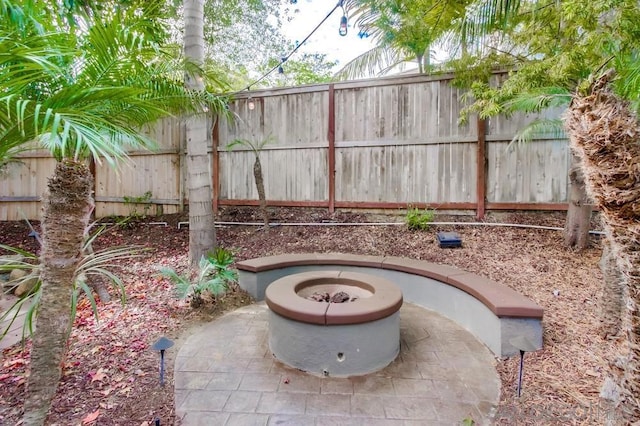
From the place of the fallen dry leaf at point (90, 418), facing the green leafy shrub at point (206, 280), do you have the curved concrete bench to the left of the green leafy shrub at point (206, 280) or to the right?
right

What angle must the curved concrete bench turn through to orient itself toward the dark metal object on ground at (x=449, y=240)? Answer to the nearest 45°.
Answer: approximately 135° to its right

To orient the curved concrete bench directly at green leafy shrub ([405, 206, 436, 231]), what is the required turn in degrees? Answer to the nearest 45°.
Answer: approximately 135° to its right

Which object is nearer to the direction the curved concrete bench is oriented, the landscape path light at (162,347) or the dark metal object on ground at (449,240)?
the landscape path light

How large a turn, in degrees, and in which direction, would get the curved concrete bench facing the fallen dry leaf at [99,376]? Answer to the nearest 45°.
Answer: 0° — it already faces it

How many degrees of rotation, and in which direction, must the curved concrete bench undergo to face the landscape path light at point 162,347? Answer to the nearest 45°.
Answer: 0° — it already faces it

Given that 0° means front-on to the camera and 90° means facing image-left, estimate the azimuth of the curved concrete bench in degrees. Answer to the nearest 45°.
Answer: approximately 45°
